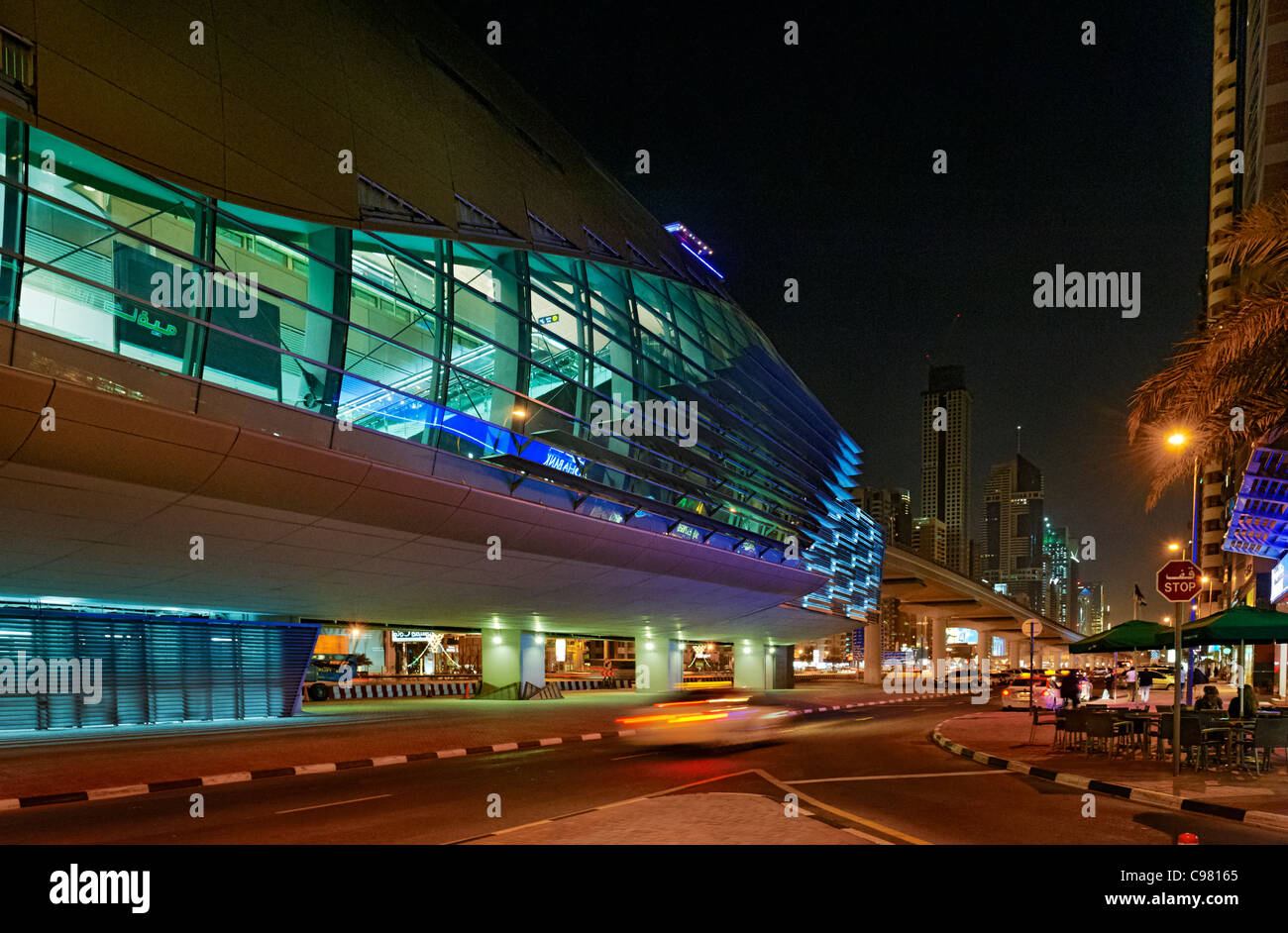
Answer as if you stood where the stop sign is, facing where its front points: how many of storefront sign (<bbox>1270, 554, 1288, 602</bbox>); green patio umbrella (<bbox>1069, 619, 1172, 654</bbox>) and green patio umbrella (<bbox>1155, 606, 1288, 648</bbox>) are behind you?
3

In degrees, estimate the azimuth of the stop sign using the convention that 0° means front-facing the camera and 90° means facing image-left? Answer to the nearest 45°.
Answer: approximately 0°

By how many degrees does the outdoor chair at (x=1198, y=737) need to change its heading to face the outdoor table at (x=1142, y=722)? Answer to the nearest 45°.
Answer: approximately 45° to its left

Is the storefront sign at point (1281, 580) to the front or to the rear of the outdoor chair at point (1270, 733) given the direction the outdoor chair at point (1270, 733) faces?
to the front

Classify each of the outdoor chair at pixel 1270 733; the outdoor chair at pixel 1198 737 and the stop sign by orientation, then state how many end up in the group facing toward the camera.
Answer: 1

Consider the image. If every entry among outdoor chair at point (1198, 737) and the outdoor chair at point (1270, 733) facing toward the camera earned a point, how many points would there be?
0

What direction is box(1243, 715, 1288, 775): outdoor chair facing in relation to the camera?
away from the camera

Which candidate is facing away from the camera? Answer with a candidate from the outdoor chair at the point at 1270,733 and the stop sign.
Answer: the outdoor chair
